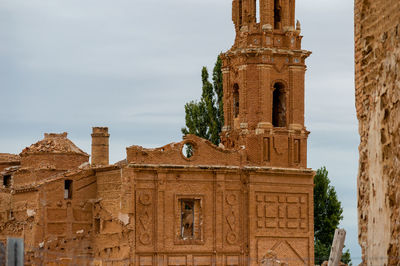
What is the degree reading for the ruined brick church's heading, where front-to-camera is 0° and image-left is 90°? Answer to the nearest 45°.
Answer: approximately 0°
